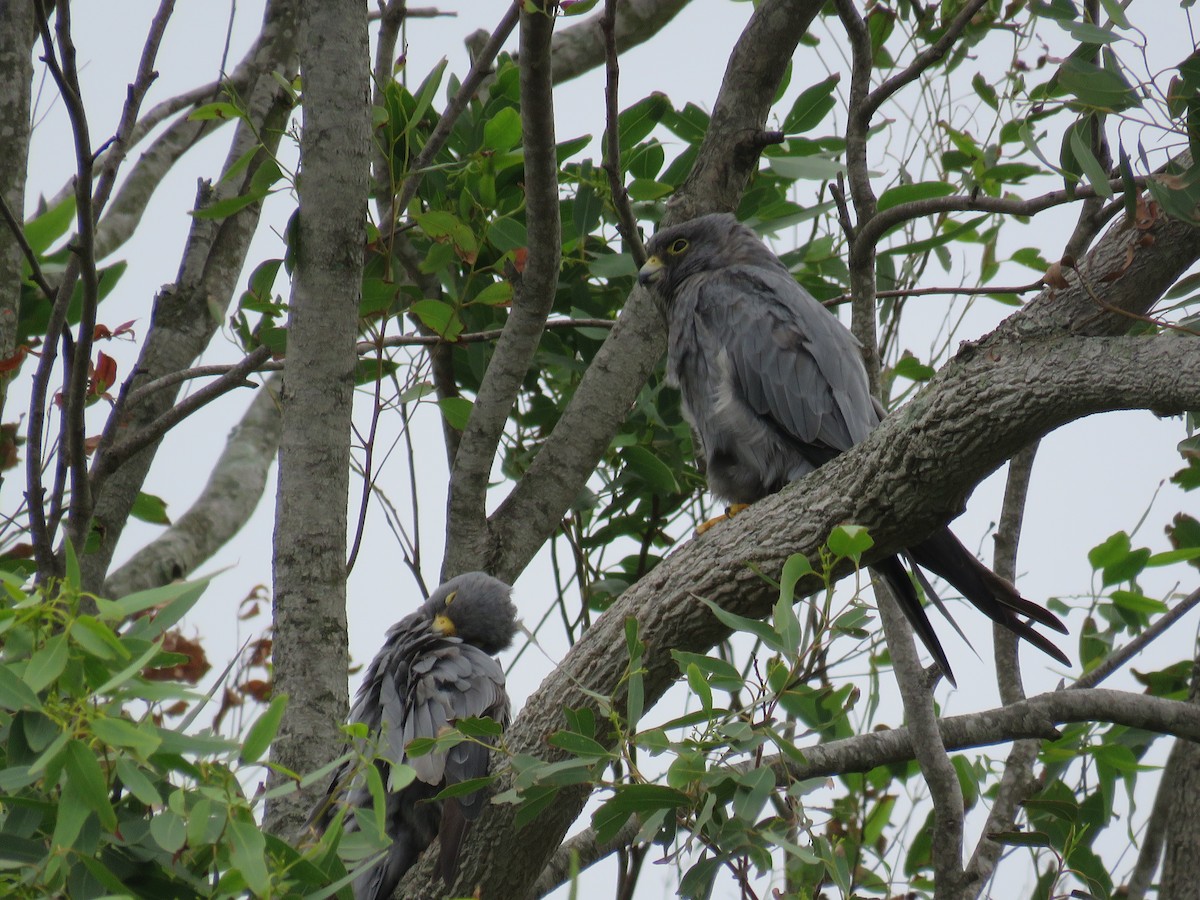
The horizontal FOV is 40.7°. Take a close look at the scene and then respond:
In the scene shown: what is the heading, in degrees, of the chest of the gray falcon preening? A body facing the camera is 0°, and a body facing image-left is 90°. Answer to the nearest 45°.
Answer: approximately 225°

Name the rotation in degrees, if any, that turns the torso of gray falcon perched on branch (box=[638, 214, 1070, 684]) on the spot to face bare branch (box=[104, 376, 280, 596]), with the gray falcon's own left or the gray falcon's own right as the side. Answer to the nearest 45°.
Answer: approximately 45° to the gray falcon's own right

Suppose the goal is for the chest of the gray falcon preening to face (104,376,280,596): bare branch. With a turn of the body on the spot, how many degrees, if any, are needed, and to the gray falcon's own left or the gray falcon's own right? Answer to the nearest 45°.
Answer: approximately 90° to the gray falcon's own left

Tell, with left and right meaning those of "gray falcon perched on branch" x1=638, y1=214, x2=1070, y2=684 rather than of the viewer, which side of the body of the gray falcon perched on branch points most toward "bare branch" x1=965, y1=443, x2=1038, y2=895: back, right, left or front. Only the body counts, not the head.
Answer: back

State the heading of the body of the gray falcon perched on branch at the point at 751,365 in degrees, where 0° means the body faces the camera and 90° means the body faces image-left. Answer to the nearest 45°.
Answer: approximately 90°

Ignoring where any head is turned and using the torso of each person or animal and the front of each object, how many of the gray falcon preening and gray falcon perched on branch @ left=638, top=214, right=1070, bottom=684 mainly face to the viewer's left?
1

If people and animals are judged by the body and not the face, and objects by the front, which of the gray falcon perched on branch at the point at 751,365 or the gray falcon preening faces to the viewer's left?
the gray falcon perched on branch

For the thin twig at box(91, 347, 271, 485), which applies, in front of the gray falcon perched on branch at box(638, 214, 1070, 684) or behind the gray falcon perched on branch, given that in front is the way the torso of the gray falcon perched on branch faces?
in front

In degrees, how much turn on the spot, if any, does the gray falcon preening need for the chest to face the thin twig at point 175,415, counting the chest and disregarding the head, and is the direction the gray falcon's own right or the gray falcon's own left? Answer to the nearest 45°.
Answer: approximately 135° to the gray falcon's own left
